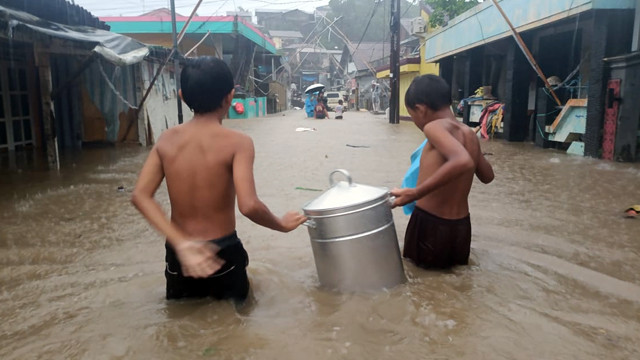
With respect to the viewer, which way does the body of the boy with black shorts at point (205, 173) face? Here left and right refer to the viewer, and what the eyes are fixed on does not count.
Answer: facing away from the viewer

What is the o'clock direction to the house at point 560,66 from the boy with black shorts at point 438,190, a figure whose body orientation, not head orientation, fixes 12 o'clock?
The house is roughly at 2 o'clock from the boy with black shorts.

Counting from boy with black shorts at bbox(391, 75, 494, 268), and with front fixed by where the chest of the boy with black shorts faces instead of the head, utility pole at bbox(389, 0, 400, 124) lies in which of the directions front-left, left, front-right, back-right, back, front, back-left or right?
front-right

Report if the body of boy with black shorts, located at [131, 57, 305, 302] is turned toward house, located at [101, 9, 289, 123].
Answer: yes

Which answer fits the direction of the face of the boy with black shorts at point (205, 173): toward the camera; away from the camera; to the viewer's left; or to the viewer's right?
away from the camera

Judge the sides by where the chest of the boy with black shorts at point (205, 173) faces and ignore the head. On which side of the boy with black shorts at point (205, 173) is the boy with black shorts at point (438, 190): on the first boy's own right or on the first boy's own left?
on the first boy's own right

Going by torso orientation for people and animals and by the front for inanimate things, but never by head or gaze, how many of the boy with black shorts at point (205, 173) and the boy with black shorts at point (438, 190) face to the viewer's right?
0

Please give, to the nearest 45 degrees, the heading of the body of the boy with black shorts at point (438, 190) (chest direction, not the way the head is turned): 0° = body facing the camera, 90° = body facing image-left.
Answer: approximately 135°

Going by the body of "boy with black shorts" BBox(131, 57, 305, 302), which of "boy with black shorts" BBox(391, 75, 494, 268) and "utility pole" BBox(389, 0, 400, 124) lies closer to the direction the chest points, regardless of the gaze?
the utility pole

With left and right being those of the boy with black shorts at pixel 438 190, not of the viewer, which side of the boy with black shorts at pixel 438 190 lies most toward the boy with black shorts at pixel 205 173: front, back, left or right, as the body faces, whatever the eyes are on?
left

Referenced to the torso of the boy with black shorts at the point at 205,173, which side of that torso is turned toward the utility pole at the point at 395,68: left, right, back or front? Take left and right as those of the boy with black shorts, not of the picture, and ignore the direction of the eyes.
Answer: front

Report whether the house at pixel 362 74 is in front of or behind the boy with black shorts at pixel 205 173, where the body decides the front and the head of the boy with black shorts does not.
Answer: in front
